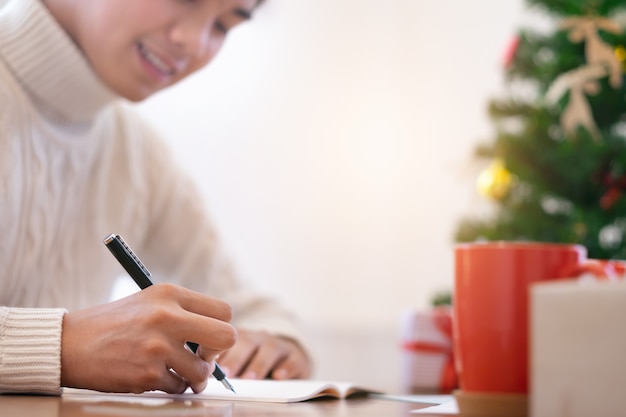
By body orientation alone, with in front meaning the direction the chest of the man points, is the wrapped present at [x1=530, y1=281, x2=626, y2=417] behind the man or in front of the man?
in front

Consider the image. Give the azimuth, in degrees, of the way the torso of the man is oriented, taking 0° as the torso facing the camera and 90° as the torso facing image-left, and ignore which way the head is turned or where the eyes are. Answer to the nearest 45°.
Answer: approximately 315°

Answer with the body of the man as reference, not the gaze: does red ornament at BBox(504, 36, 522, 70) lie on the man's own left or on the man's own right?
on the man's own left

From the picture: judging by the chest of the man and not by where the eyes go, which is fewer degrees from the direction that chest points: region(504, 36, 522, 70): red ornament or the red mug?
the red mug

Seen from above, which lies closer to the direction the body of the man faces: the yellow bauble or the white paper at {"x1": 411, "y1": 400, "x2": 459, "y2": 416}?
the white paper

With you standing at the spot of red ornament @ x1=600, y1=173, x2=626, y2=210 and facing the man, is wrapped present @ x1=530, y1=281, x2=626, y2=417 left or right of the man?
left

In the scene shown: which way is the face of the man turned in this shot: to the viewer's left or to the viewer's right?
to the viewer's right
